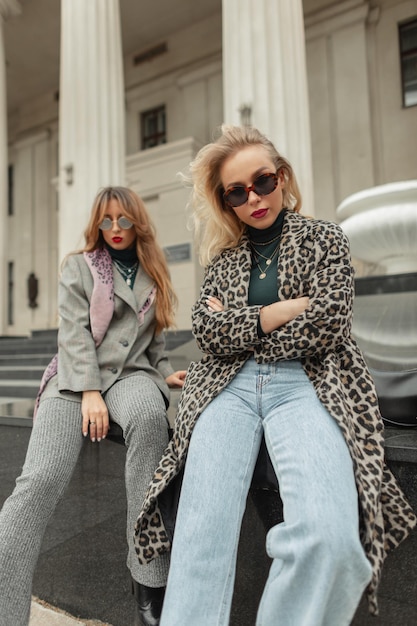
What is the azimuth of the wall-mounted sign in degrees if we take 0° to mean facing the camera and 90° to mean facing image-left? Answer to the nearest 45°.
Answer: approximately 45°

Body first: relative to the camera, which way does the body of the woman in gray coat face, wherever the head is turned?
toward the camera

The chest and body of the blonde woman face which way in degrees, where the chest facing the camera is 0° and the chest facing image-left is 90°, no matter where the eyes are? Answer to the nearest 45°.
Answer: approximately 0°

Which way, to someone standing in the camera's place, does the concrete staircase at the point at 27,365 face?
facing the viewer

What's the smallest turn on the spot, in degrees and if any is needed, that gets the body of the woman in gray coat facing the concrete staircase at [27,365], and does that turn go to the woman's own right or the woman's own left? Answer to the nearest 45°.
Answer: approximately 180°

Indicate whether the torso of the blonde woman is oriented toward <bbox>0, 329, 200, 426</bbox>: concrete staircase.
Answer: no

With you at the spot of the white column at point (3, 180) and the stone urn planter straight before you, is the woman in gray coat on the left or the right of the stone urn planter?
right

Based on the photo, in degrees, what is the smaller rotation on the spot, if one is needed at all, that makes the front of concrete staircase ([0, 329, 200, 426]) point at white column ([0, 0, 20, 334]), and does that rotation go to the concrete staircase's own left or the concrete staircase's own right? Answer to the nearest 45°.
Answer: approximately 180°

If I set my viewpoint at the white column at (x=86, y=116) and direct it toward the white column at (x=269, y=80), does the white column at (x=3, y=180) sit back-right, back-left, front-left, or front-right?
back-left

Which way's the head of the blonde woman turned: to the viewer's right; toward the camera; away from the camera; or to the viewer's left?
toward the camera

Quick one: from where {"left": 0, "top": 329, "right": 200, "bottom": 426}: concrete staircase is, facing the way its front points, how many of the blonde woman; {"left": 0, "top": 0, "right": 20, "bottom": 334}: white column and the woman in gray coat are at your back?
1

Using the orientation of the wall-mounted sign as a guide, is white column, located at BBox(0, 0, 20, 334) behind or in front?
in front

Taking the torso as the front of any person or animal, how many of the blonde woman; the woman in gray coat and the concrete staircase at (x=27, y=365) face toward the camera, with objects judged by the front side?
3

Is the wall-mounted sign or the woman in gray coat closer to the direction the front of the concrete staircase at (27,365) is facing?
the woman in gray coat

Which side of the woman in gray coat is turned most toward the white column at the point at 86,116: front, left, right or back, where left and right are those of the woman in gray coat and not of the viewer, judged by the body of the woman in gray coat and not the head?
back

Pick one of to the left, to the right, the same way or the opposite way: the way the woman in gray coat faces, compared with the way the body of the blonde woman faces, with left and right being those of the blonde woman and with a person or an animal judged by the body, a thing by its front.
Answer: the same way

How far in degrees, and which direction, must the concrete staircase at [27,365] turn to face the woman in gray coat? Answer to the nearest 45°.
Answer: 0° — it already faces them

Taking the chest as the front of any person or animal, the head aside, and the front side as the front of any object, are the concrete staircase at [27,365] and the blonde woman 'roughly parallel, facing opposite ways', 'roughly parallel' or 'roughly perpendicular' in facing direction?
roughly parallel

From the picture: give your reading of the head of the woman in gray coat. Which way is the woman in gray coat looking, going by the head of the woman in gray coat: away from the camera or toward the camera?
toward the camera

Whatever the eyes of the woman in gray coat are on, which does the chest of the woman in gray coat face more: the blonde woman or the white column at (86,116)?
the blonde woman
